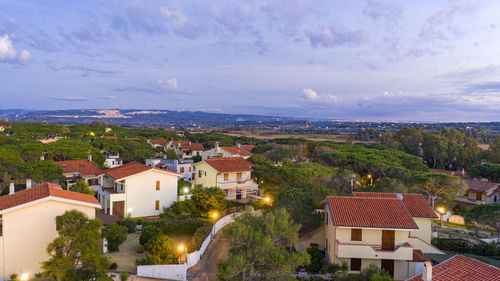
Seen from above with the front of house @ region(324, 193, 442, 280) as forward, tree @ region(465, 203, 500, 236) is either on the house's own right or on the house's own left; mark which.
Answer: on the house's own left

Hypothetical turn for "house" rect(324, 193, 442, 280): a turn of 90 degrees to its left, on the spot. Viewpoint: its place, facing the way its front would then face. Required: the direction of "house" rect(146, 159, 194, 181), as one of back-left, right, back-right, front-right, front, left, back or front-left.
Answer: back-left

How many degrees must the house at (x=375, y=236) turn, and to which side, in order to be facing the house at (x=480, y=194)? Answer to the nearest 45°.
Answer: approximately 180°

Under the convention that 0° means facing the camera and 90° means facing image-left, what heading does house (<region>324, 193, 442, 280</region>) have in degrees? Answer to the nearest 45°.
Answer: approximately 0°

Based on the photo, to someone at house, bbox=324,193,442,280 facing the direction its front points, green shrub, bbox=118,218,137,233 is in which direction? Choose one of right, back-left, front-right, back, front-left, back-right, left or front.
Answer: right

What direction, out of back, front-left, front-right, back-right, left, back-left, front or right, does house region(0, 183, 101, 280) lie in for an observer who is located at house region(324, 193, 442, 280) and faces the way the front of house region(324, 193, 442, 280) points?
front-right

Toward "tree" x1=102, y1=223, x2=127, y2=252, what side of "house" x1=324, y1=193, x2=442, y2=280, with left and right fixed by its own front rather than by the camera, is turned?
right

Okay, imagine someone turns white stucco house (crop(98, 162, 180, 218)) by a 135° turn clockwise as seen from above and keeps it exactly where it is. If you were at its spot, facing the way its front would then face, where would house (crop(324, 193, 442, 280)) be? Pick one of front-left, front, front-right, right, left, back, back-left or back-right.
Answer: back-right

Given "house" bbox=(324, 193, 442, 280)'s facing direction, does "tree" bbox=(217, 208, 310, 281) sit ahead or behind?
ahead
